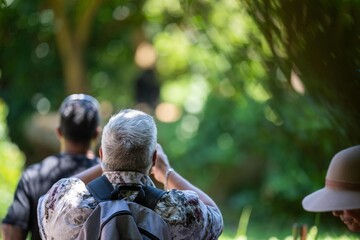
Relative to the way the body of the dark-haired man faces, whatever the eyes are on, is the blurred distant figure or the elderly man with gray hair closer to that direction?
the blurred distant figure

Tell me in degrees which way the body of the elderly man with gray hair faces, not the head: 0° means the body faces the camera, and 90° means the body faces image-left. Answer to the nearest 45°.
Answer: approximately 180°

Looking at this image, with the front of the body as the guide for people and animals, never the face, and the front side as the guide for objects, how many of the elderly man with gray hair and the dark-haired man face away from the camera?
2

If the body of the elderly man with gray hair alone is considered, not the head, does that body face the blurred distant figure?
yes

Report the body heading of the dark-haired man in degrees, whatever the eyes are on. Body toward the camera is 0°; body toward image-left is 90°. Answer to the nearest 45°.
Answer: approximately 180°

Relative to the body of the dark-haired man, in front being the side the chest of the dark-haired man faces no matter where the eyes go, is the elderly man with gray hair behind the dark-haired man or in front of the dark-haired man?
behind

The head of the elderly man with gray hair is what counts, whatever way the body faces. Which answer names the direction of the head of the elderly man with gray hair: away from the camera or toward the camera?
away from the camera

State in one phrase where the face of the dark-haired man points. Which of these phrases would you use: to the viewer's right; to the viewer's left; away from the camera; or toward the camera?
away from the camera

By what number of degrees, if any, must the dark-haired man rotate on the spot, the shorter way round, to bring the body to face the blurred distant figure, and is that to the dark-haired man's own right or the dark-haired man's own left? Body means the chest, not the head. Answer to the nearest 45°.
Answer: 0° — they already face them
